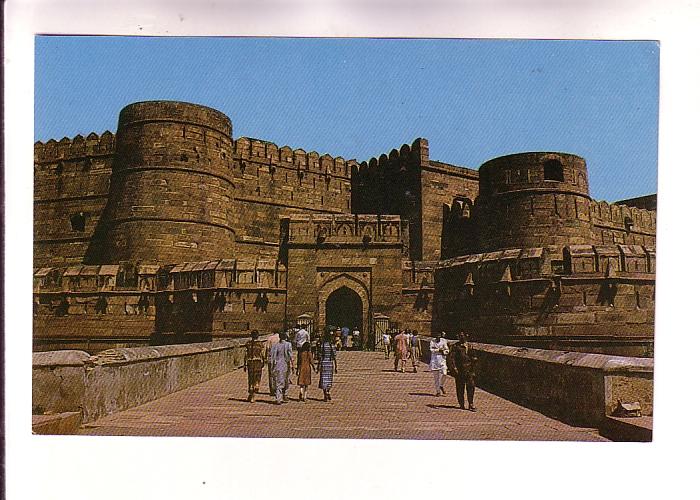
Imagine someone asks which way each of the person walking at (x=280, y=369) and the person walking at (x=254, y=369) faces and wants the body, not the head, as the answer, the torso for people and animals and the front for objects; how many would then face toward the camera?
0

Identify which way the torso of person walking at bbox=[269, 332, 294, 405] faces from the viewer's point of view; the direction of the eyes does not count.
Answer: away from the camera

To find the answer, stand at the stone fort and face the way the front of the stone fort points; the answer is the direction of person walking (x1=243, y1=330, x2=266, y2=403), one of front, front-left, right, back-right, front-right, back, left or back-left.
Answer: front

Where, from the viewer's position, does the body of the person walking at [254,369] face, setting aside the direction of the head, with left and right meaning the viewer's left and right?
facing away from the viewer

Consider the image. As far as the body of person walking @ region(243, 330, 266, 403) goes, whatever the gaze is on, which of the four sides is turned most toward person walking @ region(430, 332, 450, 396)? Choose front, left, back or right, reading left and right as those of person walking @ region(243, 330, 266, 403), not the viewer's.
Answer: right

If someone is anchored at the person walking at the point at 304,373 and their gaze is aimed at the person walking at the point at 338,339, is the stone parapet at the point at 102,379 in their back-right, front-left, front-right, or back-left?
back-left

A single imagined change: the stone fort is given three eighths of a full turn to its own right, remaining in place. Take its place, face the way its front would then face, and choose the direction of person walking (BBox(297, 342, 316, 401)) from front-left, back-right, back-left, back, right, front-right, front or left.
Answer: back-left

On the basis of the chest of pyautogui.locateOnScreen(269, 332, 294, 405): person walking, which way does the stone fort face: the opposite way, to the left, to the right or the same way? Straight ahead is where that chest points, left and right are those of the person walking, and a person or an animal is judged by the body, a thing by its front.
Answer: the opposite way

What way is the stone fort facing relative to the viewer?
toward the camera
